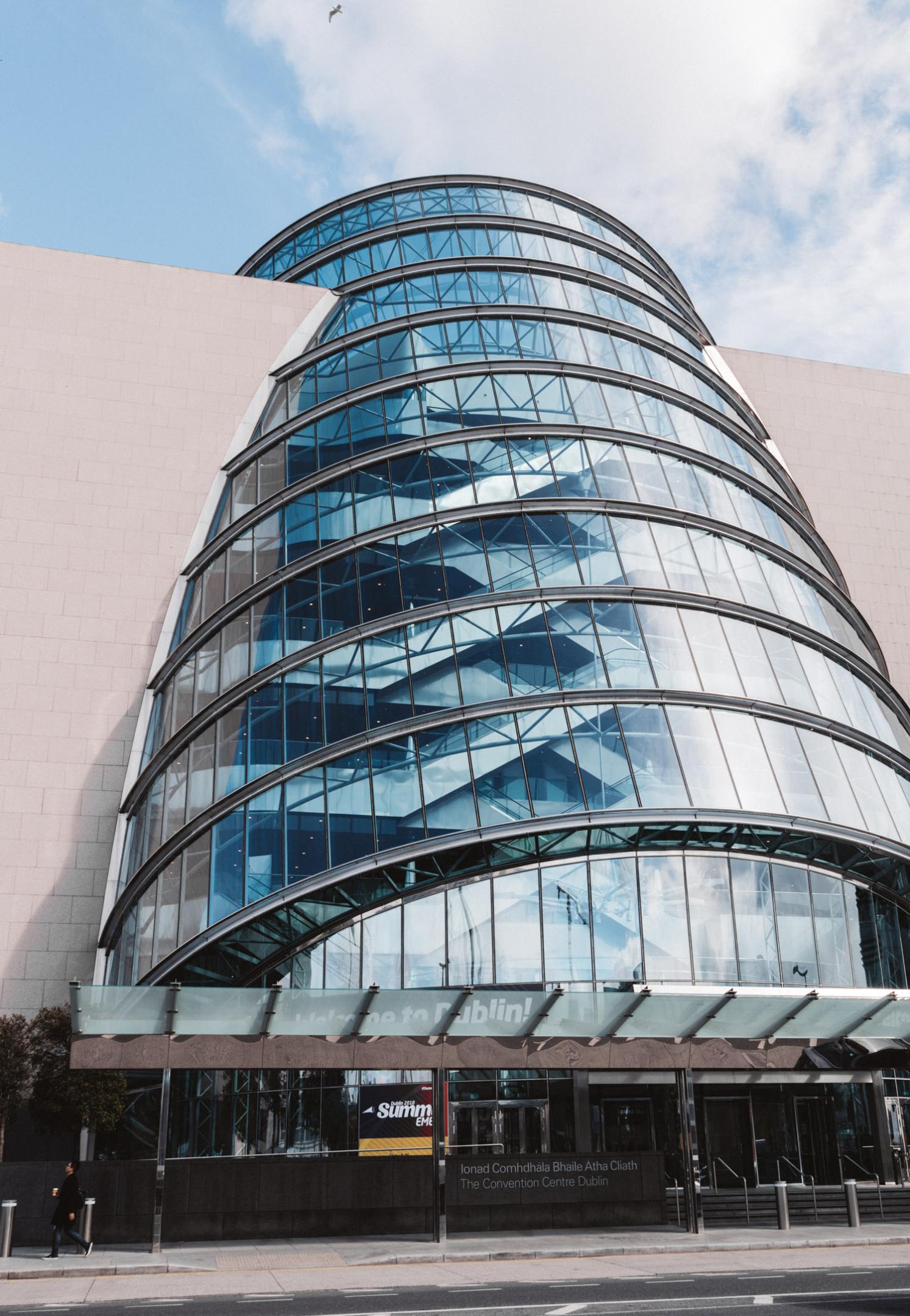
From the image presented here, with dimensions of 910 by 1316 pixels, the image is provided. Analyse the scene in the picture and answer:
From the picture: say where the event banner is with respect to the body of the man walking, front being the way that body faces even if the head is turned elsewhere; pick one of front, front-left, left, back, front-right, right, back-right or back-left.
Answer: back-right

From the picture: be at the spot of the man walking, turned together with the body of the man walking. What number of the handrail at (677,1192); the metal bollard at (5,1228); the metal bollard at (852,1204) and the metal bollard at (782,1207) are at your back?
3

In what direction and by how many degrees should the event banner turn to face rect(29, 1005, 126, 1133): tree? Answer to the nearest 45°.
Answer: approximately 90° to its right

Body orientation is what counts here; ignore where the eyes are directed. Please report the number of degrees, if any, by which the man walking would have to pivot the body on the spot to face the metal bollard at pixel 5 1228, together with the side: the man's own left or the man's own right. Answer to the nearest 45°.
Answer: approximately 45° to the man's own right

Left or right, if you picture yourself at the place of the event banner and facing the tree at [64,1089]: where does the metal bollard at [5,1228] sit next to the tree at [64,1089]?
left

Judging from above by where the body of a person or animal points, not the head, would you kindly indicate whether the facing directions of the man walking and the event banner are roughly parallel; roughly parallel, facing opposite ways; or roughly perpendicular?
roughly perpendicular

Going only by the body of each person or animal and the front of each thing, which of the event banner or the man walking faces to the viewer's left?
the man walking

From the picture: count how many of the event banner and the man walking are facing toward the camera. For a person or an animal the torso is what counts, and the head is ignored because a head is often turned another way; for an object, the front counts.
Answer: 1

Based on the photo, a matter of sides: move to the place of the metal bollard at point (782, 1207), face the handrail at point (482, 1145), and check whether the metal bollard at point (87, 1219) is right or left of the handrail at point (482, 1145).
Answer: left

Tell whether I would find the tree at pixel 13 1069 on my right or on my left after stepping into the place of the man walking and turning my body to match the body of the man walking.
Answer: on my right

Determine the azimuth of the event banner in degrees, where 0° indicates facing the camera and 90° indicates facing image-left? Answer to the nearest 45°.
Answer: approximately 0°

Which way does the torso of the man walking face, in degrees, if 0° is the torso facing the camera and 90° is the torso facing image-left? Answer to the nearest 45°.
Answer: approximately 90°

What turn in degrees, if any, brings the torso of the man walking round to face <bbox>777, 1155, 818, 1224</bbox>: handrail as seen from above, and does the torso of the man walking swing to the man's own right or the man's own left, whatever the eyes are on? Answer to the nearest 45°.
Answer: approximately 180°
